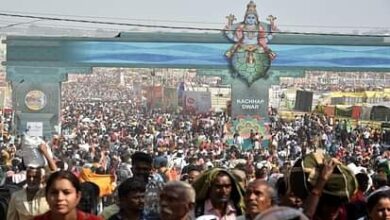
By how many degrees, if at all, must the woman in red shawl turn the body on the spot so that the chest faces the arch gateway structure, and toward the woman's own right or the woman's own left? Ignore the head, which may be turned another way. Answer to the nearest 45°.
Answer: approximately 180°

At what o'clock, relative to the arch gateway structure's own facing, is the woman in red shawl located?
The woman in red shawl is roughly at 12 o'clock from the arch gateway structure.

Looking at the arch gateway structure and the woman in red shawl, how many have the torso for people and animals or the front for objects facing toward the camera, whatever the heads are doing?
2

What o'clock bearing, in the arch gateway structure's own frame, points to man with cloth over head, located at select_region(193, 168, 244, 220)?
The man with cloth over head is roughly at 12 o'clock from the arch gateway structure.

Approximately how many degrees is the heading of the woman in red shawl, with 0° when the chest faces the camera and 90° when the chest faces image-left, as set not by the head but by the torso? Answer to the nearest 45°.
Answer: approximately 0°
